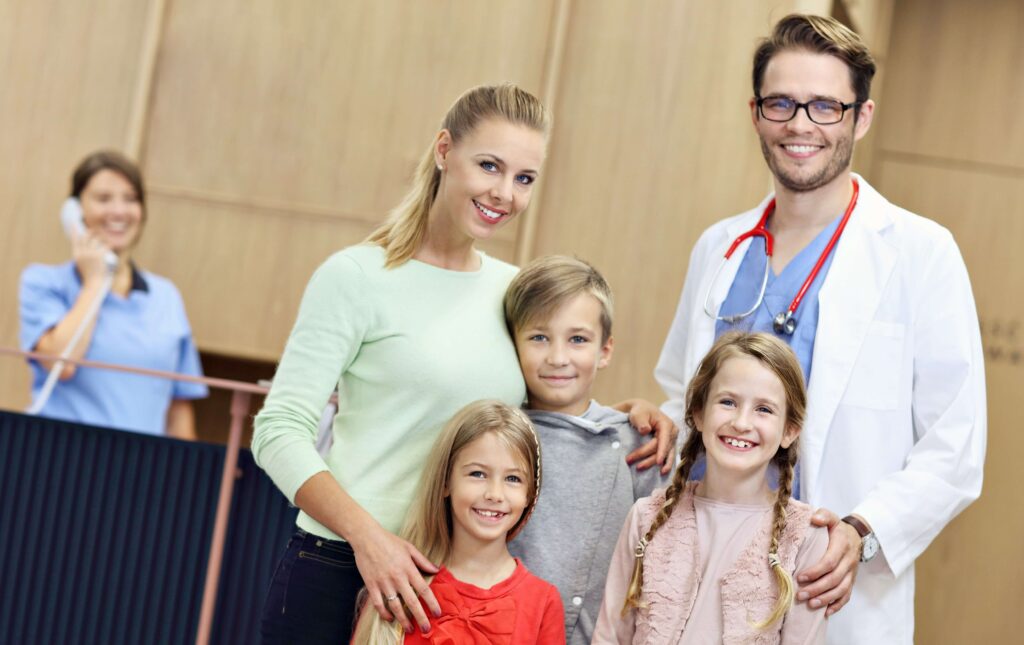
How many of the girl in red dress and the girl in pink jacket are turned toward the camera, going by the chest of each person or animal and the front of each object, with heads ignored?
2

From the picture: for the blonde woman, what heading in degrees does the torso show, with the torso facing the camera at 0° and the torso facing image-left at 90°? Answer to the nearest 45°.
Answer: approximately 315°

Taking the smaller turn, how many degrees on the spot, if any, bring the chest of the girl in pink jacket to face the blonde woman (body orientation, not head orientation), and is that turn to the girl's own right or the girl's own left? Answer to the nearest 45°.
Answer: approximately 90° to the girl's own right

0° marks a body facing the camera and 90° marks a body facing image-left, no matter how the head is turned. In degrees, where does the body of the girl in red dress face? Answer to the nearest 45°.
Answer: approximately 0°

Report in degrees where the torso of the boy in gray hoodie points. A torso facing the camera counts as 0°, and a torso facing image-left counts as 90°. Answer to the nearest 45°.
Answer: approximately 0°
